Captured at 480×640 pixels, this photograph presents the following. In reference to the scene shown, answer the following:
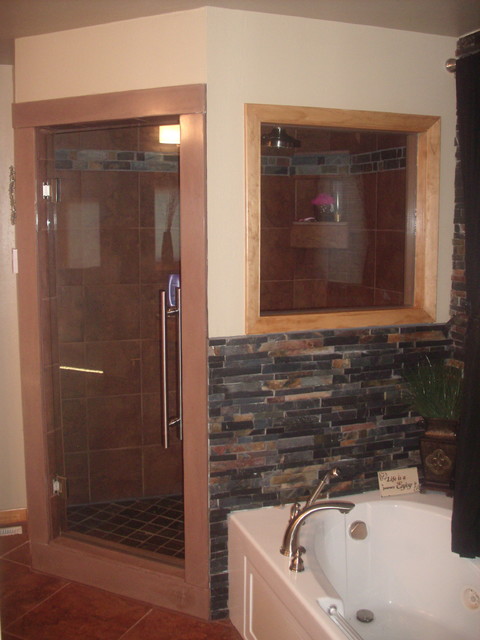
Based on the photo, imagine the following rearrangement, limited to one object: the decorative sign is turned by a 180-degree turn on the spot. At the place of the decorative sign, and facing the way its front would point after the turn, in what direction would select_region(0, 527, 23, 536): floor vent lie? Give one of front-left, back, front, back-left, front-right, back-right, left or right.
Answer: left

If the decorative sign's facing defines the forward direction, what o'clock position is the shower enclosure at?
The shower enclosure is roughly at 3 o'clock from the decorative sign.

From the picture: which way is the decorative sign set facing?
toward the camera

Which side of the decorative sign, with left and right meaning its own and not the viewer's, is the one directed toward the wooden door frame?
right
